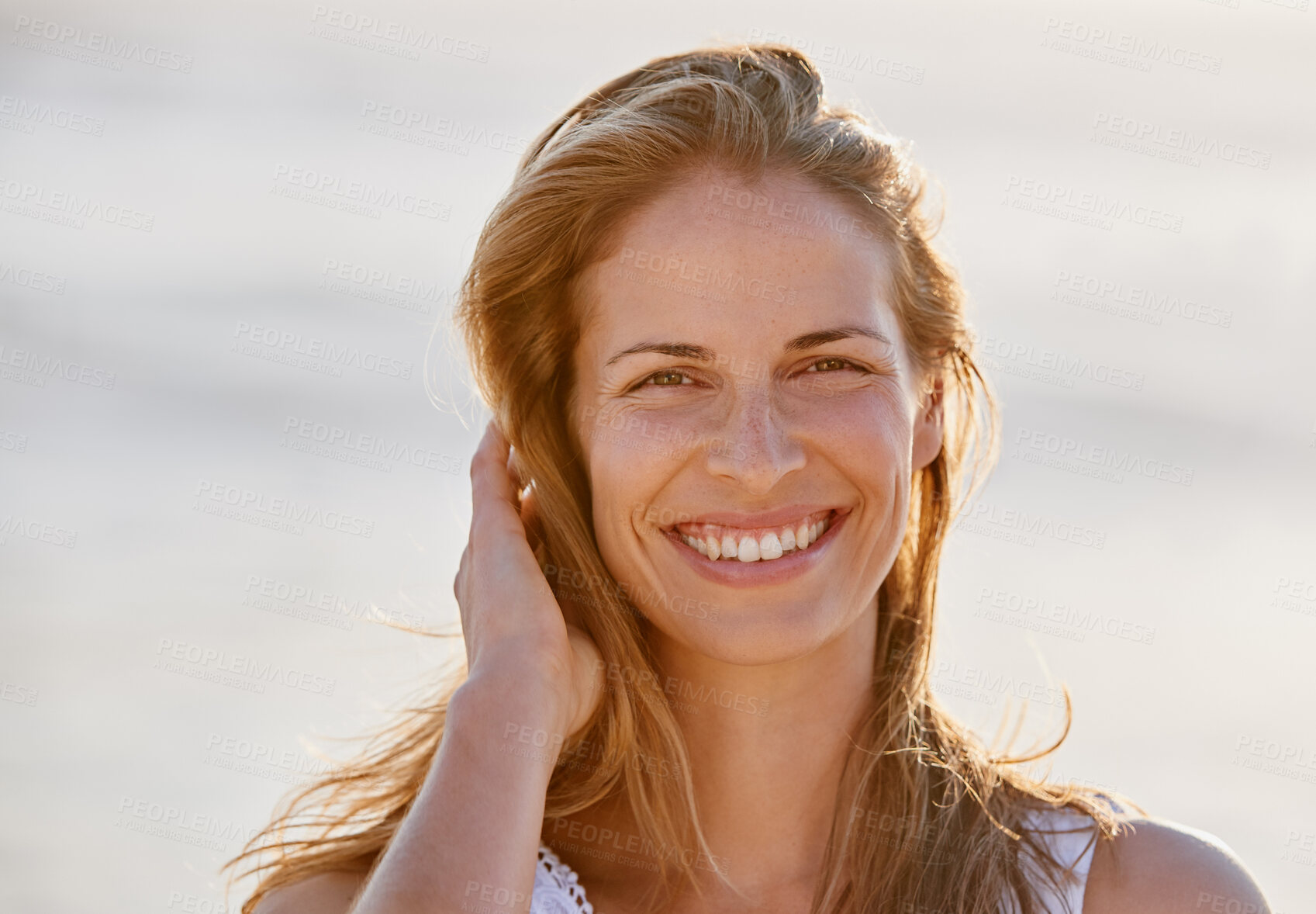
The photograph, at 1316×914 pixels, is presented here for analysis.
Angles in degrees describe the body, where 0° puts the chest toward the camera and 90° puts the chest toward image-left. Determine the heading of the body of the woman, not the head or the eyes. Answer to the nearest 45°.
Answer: approximately 0°
